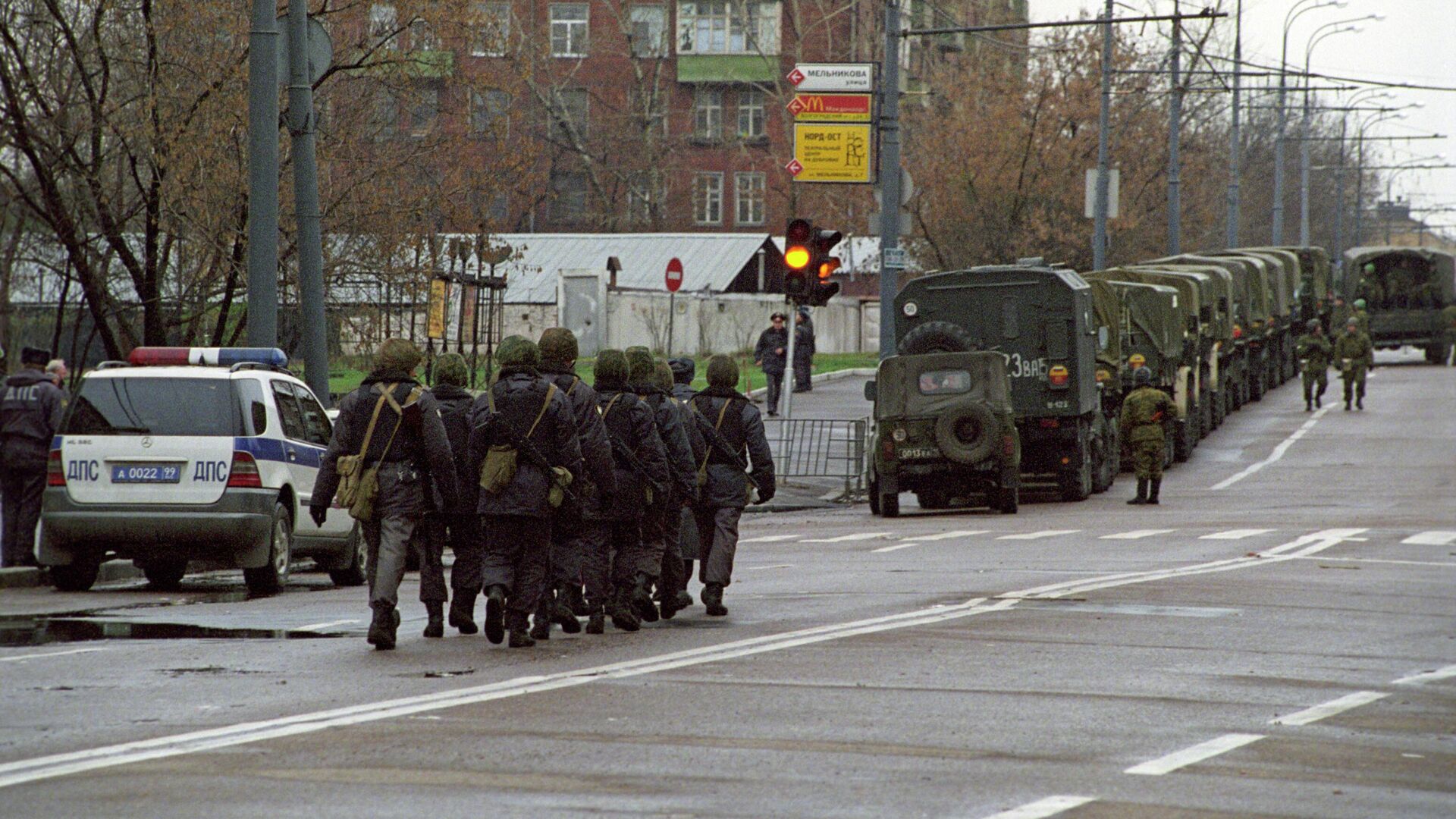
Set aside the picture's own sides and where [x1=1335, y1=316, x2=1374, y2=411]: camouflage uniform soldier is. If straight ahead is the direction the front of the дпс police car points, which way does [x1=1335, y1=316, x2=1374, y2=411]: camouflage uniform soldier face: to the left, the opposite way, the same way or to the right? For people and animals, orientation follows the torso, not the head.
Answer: the opposite way

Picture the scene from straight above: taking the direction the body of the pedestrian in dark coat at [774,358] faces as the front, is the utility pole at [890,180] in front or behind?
in front

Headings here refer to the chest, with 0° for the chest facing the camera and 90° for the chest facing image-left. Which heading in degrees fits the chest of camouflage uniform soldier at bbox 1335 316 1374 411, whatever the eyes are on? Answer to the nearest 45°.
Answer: approximately 0°

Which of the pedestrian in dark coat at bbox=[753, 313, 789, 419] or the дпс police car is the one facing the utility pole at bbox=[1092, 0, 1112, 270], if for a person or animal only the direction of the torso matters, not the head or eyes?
the дпс police car

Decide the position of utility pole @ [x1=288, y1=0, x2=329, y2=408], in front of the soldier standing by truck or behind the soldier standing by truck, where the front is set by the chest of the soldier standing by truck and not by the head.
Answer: behind

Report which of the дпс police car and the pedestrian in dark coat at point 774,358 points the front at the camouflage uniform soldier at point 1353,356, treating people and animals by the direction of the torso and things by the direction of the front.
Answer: the дпс police car

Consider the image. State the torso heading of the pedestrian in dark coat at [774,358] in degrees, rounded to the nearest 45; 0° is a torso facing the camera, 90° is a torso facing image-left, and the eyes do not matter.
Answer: approximately 0°

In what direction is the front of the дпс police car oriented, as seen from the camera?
facing away from the viewer and to the right of the viewer

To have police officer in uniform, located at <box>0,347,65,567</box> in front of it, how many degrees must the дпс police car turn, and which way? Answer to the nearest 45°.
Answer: approximately 90° to its left
